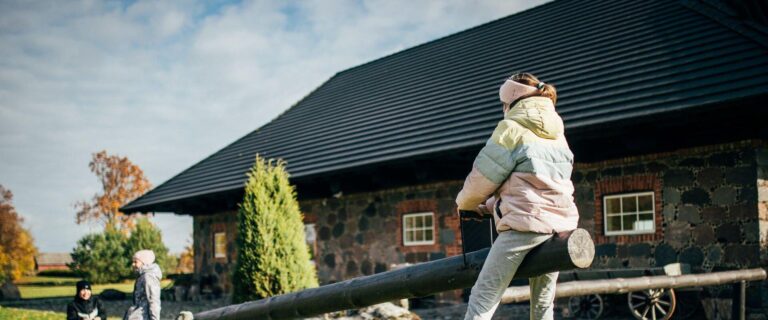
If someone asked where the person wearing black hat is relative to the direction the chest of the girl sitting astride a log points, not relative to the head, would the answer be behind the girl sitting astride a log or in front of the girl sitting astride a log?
in front

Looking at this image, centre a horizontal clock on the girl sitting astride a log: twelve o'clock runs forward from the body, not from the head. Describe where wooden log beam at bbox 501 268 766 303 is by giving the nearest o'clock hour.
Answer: The wooden log beam is roughly at 2 o'clock from the girl sitting astride a log.

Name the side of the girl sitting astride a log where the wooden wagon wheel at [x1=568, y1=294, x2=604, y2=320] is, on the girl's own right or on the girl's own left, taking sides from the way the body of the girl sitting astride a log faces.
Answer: on the girl's own right

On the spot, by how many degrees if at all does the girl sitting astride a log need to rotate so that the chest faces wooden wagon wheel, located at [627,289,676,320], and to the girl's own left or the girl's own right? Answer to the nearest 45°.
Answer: approximately 45° to the girl's own right

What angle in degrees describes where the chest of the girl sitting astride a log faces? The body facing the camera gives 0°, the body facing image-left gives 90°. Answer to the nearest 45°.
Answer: approximately 135°

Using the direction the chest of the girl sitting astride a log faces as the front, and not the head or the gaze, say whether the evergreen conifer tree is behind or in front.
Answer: in front
